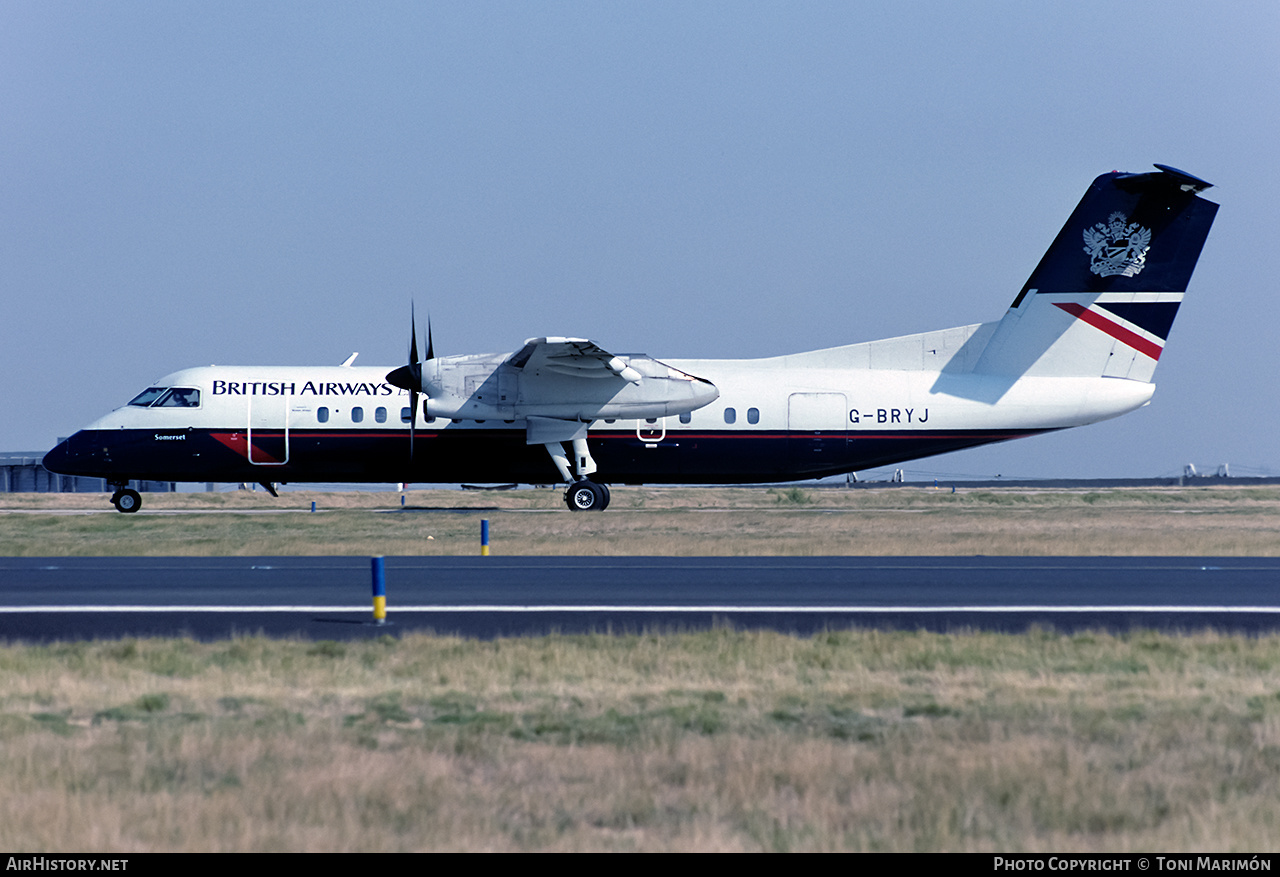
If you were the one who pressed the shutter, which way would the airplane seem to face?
facing to the left of the viewer
